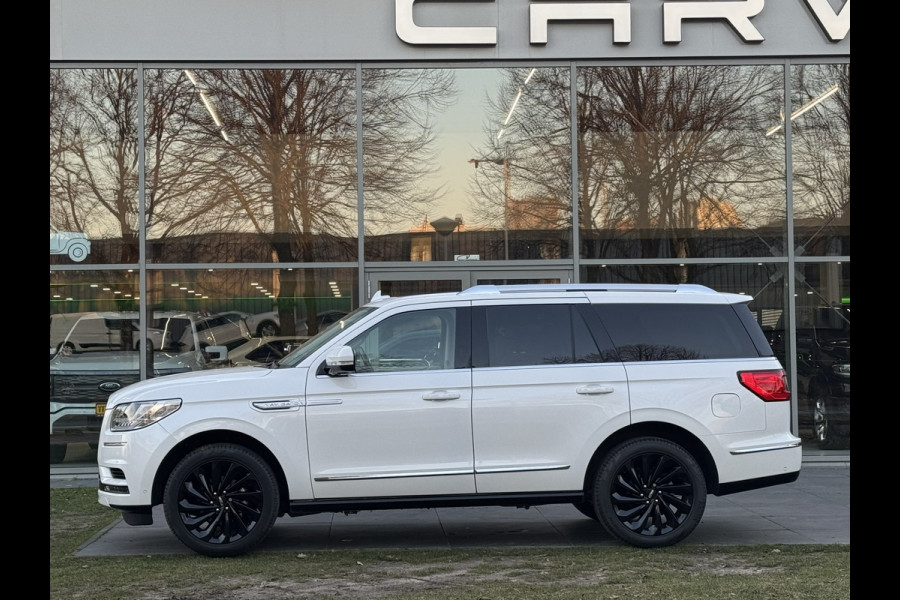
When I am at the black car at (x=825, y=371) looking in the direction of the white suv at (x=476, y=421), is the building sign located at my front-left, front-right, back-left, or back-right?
front-right

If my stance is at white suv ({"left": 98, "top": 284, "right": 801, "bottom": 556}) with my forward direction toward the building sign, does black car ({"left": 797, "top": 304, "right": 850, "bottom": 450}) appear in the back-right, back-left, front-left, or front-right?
front-right

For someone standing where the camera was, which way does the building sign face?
facing the viewer

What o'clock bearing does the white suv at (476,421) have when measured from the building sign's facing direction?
The white suv is roughly at 12 o'clock from the building sign.

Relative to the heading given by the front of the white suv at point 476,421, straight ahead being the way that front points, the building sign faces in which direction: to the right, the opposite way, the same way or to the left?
to the left

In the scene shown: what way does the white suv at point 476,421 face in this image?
to the viewer's left

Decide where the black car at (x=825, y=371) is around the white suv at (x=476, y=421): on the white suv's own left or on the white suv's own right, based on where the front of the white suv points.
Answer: on the white suv's own right

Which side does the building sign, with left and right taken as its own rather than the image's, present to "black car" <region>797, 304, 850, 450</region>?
left

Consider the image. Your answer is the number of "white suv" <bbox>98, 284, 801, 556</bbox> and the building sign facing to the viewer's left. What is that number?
1

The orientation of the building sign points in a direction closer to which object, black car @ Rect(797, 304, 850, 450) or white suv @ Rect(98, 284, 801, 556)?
the white suv

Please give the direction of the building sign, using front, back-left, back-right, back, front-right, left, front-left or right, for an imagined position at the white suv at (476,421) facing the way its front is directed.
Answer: right

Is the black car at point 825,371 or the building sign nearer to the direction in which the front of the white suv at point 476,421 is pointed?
the building sign

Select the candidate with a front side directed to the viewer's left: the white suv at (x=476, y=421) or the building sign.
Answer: the white suv
